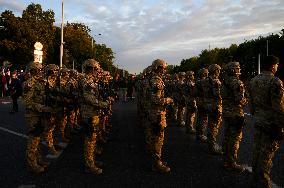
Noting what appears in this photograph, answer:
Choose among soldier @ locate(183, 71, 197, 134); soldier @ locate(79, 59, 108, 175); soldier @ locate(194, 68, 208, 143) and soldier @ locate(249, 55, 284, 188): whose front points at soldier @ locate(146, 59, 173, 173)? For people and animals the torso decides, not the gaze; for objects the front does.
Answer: soldier @ locate(79, 59, 108, 175)

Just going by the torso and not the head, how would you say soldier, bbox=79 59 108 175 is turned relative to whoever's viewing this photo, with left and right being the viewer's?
facing to the right of the viewer

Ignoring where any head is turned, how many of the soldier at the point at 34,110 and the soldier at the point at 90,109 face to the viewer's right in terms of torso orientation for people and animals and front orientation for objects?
2

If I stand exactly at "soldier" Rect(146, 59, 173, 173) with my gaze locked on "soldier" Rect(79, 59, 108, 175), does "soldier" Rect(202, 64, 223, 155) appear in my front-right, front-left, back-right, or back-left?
back-right

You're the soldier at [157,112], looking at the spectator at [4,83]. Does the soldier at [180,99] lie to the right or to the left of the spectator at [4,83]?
right

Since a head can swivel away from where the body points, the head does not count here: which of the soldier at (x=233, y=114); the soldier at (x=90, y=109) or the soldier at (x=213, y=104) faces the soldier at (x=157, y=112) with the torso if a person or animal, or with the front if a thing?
the soldier at (x=90, y=109)

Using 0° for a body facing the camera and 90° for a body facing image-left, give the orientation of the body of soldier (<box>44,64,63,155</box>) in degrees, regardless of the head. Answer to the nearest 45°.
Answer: approximately 270°
